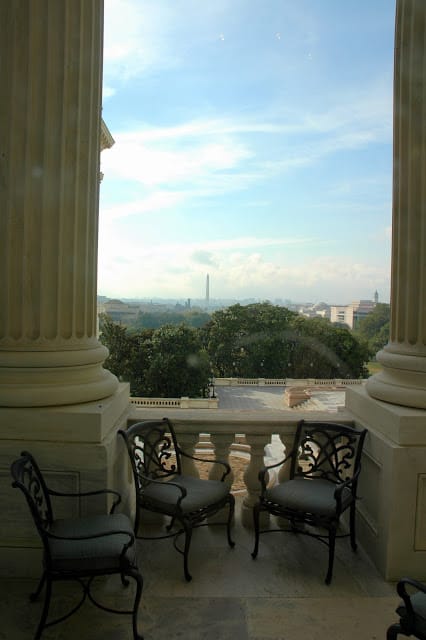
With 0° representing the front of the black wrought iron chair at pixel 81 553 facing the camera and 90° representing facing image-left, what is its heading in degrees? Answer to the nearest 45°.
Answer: approximately 270°

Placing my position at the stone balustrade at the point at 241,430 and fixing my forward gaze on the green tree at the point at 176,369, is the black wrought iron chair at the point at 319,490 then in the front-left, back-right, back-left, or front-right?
back-right

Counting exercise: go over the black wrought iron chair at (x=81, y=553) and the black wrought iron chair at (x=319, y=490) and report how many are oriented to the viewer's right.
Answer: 1

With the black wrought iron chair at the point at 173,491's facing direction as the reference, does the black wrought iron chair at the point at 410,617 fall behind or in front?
in front

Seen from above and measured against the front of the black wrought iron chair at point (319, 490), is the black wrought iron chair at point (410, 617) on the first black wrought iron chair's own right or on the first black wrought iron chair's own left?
on the first black wrought iron chair's own left

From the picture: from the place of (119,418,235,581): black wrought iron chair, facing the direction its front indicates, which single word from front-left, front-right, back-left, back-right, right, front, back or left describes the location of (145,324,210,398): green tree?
back-left

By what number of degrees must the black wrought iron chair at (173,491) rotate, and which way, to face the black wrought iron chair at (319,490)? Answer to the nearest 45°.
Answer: approximately 45° to its left

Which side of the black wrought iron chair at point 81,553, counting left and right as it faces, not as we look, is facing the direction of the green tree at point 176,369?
left

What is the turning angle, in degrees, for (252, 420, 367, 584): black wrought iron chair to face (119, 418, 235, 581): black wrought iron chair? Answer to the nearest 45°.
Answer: approximately 45° to its right

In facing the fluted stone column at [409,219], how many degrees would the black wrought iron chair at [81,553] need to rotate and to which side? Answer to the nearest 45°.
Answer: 0° — it already faces it

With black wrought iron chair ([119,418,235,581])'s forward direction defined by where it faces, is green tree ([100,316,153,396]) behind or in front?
behind

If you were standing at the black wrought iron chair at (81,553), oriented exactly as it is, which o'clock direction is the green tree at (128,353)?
The green tree is roughly at 9 o'clock from the black wrought iron chair.

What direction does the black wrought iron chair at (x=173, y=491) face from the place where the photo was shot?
facing the viewer and to the right of the viewer
